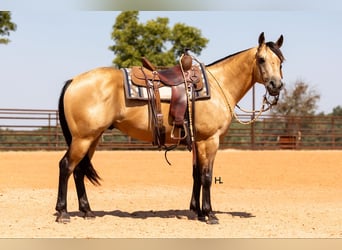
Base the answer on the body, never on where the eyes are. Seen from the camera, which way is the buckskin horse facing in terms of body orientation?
to the viewer's right

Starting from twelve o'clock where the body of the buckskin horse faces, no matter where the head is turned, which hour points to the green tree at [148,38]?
The green tree is roughly at 9 o'clock from the buckskin horse.

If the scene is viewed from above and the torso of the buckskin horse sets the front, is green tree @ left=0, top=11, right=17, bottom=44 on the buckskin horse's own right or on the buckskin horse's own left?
on the buckskin horse's own left
